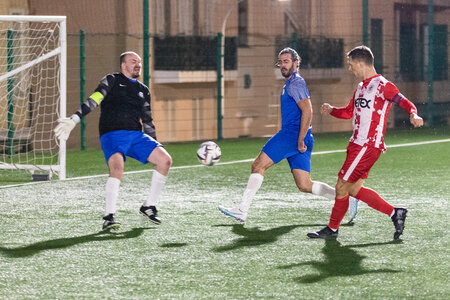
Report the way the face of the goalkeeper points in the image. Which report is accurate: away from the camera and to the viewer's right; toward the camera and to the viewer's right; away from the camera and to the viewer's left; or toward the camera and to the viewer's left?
toward the camera and to the viewer's right

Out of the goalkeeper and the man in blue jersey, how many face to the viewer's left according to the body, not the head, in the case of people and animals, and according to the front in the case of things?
1

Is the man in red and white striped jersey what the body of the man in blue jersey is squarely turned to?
no

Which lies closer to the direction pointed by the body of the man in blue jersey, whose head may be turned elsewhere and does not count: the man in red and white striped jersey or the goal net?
the goal net

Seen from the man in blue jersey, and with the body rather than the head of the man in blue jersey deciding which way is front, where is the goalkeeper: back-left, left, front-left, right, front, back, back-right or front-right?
front

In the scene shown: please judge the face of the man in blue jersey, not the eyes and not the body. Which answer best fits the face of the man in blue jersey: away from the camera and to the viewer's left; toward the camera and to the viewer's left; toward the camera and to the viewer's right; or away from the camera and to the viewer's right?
toward the camera and to the viewer's left

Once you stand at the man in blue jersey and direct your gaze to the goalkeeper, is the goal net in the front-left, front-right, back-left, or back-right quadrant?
front-right

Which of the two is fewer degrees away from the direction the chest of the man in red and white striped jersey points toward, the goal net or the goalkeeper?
the goalkeeper

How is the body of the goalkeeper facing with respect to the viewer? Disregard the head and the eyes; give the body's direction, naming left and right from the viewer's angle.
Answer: facing the viewer and to the right of the viewer

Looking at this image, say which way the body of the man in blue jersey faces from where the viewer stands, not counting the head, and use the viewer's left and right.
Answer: facing to the left of the viewer

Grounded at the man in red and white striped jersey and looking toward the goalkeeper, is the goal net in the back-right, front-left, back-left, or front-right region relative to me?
front-right

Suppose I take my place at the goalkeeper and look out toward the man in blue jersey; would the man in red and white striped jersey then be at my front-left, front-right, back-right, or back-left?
front-right

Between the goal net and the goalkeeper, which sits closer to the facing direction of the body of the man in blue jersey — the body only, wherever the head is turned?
the goalkeeper
